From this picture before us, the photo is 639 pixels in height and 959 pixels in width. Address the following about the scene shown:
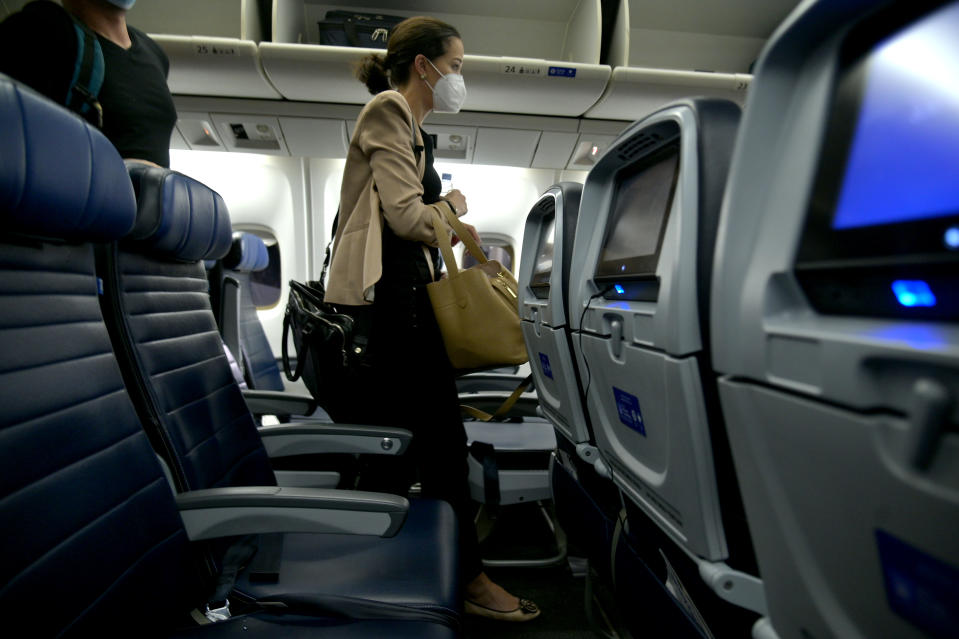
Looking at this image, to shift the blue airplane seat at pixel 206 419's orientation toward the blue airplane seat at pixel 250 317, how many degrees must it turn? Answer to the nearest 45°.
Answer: approximately 135° to its left

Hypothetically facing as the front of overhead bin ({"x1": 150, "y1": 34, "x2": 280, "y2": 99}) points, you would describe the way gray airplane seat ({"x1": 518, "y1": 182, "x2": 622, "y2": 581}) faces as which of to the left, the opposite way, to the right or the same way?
to the left

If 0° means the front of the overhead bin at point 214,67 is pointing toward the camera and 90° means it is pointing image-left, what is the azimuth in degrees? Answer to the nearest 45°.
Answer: approximately 0°

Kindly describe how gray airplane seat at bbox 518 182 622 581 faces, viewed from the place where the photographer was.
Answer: facing away from the viewer and to the right of the viewer

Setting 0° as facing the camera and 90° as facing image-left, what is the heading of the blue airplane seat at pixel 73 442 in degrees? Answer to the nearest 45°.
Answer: approximately 315°

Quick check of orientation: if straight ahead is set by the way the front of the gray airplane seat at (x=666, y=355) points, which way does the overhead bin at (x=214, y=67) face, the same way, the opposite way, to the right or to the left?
to the right

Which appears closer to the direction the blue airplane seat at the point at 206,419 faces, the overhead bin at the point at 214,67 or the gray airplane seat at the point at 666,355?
the gray airplane seat

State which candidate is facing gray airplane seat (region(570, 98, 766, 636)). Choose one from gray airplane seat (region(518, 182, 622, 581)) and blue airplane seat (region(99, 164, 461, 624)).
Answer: blue airplane seat (region(99, 164, 461, 624))
